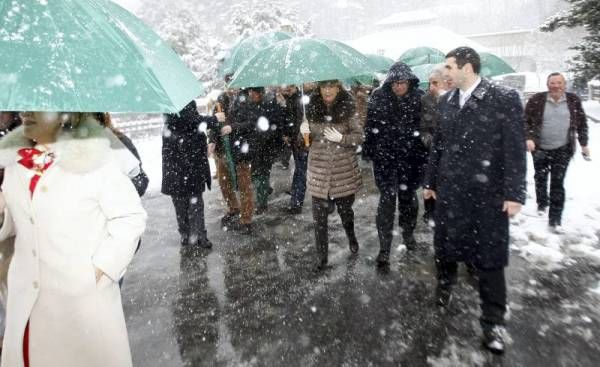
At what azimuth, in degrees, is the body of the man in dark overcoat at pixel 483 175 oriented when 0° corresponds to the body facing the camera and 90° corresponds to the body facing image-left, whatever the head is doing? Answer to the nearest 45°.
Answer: approximately 45°

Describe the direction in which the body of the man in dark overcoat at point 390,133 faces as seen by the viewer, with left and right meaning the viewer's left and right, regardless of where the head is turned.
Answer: facing the viewer

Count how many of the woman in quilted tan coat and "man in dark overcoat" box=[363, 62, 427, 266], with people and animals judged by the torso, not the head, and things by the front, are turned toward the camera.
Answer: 2

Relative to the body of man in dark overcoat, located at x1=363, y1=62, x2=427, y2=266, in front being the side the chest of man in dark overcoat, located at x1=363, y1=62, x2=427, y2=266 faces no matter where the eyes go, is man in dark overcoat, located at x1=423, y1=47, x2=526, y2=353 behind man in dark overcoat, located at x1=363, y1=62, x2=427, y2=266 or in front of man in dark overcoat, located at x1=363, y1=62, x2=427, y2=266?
in front

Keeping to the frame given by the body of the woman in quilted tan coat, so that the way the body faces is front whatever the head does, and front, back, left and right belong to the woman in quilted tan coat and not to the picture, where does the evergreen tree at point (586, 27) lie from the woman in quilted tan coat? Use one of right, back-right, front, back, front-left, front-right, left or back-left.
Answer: back-left

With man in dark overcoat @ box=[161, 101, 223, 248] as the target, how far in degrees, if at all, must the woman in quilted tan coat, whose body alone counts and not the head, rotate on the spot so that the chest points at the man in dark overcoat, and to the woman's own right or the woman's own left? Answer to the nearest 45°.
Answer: approximately 90° to the woman's own right

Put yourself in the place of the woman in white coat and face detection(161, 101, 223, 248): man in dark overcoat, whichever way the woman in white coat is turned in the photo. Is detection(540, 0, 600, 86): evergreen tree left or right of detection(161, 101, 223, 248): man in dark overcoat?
right

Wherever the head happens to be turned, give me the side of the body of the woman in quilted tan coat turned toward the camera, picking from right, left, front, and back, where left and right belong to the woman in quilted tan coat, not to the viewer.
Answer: front

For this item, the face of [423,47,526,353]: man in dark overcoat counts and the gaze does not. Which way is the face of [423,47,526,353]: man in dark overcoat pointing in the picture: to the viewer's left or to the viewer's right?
to the viewer's left

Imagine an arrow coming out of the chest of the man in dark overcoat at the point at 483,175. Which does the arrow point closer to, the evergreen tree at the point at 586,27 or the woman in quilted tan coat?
the woman in quilted tan coat

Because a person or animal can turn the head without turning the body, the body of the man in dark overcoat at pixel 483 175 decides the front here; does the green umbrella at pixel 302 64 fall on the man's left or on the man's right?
on the man's right

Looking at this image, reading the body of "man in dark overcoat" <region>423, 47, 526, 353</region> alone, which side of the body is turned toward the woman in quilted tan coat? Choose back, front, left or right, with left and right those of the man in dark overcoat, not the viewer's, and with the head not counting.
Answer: right

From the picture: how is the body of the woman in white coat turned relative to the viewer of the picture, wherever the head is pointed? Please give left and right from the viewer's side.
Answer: facing the viewer and to the left of the viewer

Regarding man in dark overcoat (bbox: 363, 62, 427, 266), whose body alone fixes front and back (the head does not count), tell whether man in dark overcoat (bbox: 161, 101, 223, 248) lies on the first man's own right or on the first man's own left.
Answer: on the first man's own right

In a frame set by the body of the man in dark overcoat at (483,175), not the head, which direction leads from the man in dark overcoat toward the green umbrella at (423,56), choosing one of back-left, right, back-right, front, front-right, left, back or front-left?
back-right
